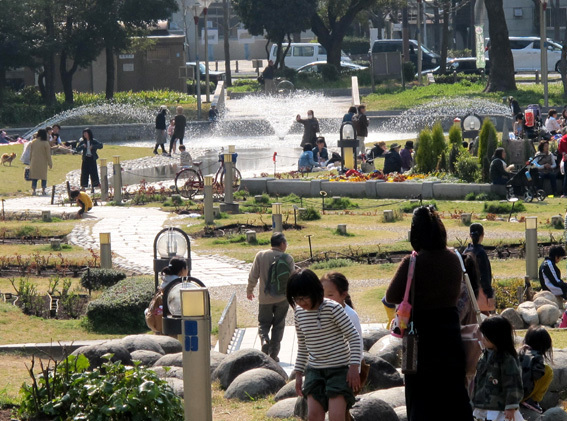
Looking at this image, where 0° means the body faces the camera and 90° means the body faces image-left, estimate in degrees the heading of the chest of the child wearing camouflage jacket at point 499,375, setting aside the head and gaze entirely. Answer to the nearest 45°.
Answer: approximately 45°

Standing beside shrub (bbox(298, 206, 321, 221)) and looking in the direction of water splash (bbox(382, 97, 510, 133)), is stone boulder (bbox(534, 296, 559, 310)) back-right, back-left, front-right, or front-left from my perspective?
back-right

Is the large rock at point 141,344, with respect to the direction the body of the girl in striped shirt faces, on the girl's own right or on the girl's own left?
on the girl's own right

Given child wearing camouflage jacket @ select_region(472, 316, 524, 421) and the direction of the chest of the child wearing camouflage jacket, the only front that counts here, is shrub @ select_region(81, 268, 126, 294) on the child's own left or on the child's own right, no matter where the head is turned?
on the child's own right

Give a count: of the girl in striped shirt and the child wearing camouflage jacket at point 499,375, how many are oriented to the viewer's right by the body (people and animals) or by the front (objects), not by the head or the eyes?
0

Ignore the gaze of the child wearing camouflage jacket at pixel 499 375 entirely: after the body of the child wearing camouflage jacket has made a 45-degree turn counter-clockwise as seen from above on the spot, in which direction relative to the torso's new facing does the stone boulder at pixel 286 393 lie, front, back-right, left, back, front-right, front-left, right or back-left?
back-right

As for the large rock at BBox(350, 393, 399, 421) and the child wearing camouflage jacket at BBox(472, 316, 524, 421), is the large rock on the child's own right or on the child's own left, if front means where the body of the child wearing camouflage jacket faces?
on the child's own right

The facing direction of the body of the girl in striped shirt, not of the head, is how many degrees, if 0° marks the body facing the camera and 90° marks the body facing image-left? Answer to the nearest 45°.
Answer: approximately 45°

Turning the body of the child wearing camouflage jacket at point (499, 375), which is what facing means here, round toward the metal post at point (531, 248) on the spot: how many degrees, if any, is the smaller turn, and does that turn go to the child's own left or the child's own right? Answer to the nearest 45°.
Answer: approximately 135° to the child's own right

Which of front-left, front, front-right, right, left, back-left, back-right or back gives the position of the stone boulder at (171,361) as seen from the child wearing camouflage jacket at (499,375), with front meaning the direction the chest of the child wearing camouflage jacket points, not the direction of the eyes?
right
